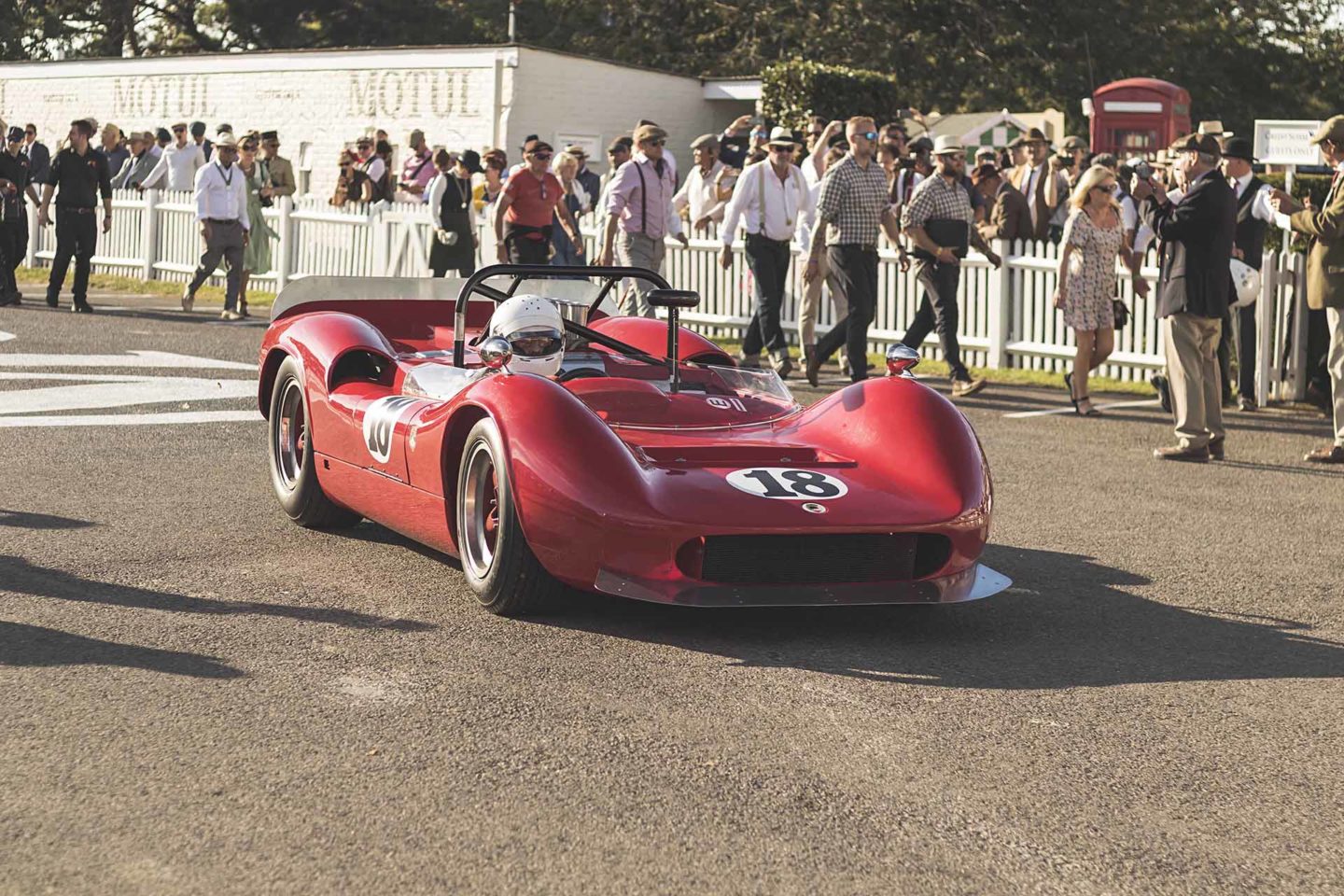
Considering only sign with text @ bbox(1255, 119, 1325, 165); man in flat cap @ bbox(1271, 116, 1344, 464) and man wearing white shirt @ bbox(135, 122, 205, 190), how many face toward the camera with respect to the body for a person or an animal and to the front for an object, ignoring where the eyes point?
2

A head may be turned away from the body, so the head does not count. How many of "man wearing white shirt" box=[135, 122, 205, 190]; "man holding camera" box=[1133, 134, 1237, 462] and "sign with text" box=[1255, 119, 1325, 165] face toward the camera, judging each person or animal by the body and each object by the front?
2

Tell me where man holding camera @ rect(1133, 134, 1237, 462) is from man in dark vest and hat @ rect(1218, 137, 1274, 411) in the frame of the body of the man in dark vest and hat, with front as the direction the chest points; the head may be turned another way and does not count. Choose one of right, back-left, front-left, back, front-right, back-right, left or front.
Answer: front-left

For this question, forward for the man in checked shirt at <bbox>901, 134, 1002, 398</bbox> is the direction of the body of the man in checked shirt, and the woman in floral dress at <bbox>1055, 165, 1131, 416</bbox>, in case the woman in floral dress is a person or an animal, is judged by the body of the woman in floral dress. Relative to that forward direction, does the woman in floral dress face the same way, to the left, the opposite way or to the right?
the same way

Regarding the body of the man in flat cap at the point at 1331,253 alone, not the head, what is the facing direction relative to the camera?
to the viewer's left

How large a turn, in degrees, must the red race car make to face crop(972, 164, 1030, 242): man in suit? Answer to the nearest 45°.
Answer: approximately 135° to its left

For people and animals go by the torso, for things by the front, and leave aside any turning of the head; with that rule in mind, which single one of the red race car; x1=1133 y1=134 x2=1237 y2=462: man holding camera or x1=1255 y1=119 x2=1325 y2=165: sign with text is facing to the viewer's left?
the man holding camera

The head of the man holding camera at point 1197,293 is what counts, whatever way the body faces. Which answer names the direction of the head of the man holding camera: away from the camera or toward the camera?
away from the camera

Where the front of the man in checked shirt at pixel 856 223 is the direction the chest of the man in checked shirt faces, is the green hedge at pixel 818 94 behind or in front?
behind

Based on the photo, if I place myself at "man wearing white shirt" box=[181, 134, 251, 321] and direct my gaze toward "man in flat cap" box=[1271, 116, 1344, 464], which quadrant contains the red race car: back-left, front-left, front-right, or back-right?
front-right

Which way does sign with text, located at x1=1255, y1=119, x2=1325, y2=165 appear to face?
toward the camera

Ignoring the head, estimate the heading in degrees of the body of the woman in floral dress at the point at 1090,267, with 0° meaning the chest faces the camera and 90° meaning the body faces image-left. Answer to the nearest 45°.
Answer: approximately 315°
